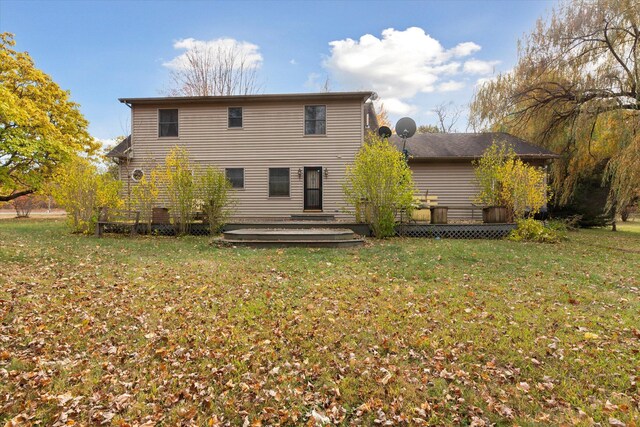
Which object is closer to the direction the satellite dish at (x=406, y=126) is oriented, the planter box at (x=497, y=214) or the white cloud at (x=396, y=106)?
the planter box

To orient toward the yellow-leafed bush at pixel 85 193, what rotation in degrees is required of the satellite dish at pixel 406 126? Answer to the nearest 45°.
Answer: approximately 90° to its right

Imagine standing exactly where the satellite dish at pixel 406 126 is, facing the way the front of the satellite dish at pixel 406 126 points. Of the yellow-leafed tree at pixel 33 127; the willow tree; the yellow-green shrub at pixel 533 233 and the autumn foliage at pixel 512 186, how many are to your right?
1

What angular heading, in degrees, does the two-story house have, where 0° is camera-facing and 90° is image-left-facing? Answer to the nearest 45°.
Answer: approximately 0°

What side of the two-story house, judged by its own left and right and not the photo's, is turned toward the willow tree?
left

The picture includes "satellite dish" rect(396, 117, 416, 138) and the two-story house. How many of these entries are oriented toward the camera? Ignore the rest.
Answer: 2

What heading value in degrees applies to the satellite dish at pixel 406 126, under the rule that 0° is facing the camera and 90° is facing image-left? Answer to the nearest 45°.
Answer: approximately 0°

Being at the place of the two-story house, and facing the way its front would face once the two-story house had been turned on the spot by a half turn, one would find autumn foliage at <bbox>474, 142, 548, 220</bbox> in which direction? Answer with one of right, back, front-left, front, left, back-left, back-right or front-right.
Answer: back-right

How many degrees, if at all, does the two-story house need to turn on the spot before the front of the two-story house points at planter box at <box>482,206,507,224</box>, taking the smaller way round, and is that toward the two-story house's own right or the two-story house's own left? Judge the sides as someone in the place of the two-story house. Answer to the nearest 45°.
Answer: approximately 45° to the two-story house's own left
